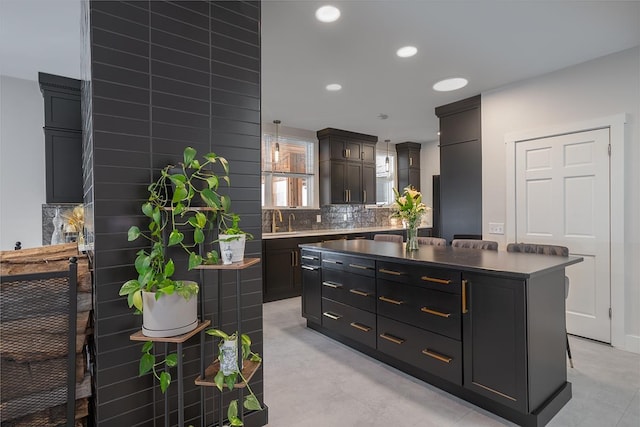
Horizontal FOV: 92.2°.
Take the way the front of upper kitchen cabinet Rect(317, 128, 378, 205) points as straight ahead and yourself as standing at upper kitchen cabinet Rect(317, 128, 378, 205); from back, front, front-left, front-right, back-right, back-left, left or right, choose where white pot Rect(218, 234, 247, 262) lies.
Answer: front-right

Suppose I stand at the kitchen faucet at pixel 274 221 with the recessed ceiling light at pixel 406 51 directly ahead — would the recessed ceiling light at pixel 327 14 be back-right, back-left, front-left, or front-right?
front-right

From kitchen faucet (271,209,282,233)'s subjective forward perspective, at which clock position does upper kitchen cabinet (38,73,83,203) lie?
The upper kitchen cabinet is roughly at 3 o'clock from the kitchen faucet.

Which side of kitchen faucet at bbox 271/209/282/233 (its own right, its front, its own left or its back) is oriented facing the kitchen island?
front

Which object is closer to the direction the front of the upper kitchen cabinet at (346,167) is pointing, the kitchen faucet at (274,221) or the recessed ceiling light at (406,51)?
the recessed ceiling light

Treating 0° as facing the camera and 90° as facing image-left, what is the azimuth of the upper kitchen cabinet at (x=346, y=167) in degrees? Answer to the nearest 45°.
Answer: approximately 315°

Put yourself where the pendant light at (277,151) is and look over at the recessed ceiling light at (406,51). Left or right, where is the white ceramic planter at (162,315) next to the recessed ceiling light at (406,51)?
right

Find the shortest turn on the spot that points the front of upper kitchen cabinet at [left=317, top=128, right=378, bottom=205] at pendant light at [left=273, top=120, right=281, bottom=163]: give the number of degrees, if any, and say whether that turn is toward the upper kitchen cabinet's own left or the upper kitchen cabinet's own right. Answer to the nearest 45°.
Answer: approximately 90° to the upper kitchen cabinet's own right

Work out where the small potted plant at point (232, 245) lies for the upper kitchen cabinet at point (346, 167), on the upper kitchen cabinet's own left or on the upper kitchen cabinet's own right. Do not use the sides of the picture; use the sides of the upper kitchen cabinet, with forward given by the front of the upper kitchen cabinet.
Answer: on the upper kitchen cabinet's own right

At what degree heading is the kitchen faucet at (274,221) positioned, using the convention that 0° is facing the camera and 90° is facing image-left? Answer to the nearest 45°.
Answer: approximately 315°

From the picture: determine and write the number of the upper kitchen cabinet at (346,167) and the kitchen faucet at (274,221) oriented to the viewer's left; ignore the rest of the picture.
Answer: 0

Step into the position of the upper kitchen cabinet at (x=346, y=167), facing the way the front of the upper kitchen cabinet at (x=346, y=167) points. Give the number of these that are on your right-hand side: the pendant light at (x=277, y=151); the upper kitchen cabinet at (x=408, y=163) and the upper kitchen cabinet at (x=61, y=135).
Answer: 2

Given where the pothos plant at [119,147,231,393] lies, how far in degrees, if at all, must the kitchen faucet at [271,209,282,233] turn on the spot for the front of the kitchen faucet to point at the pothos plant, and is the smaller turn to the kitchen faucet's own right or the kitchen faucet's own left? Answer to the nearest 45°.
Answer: approximately 45° to the kitchen faucet's own right

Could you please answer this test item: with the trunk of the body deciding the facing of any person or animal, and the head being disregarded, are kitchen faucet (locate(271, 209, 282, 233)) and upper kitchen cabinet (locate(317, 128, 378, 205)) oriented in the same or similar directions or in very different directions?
same or similar directions
